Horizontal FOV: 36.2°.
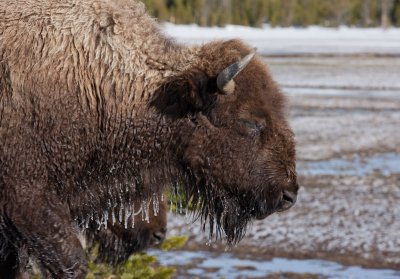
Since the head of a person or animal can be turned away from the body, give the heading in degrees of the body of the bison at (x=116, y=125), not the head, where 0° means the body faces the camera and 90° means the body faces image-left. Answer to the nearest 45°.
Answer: approximately 270°
